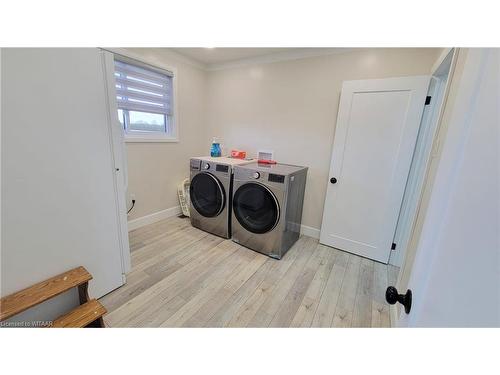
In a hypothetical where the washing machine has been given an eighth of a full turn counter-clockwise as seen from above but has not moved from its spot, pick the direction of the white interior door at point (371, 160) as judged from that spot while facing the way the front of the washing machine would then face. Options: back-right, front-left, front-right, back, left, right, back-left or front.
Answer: left

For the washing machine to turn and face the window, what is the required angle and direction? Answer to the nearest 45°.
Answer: approximately 45° to its right

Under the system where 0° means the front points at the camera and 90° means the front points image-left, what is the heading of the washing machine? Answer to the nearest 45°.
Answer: approximately 45°

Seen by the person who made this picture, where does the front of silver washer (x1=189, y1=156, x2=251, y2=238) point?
facing the viewer and to the left of the viewer

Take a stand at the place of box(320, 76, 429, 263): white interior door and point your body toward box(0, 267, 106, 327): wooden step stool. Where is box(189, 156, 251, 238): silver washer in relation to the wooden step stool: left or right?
right

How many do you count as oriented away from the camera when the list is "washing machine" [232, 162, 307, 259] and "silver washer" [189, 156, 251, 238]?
0

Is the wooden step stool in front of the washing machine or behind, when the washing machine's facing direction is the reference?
in front

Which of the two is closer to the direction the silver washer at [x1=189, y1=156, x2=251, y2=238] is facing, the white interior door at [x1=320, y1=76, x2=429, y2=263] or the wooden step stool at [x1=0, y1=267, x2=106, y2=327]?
the wooden step stool
